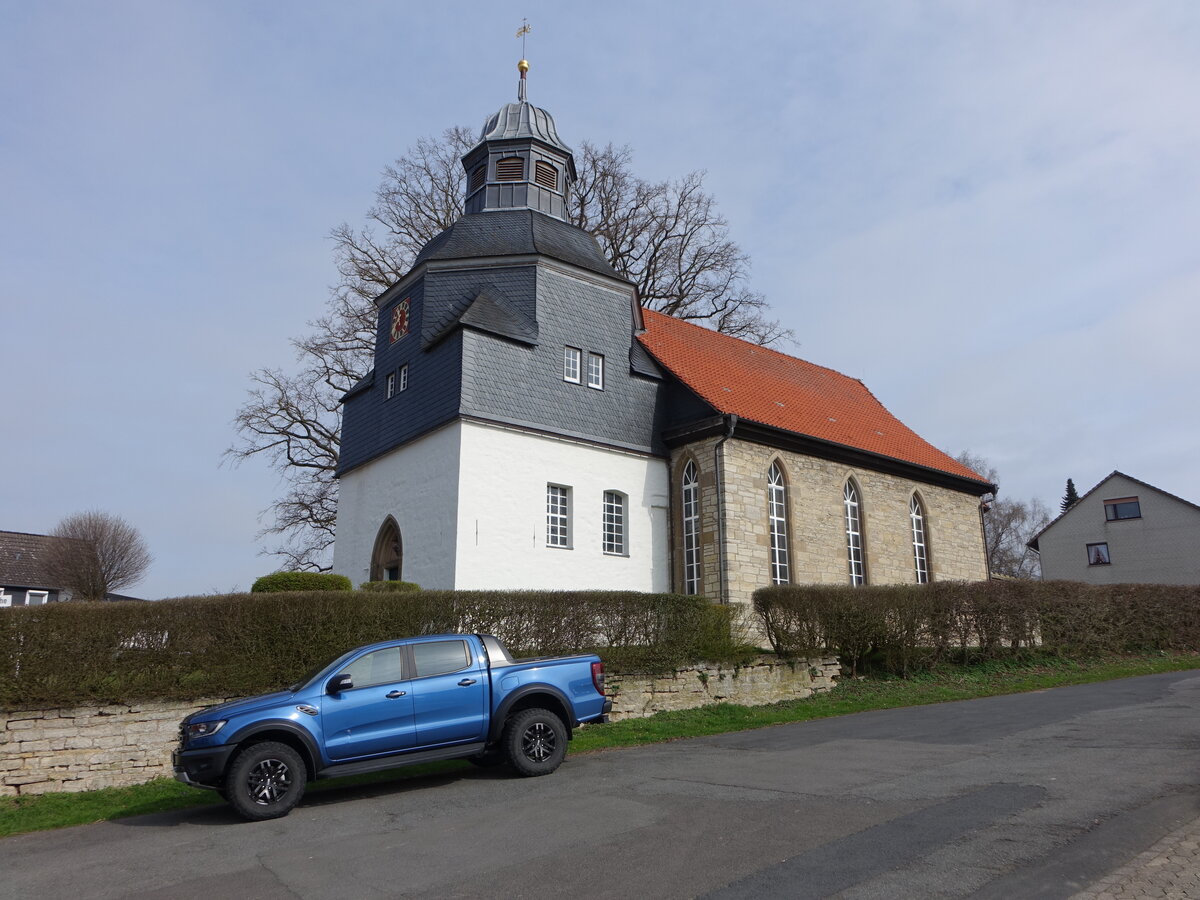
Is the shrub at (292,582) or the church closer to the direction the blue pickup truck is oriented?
the shrub

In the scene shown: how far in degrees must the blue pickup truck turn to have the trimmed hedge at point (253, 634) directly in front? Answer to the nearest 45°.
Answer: approximately 45° to its right

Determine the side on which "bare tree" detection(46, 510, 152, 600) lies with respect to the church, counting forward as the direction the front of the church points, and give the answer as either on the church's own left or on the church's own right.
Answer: on the church's own right

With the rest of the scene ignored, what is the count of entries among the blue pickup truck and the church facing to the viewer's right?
0

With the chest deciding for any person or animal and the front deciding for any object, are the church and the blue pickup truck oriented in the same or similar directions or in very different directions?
same or similar directions

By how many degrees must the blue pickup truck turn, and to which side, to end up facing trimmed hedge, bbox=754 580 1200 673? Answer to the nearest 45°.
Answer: approximately 135° to its right

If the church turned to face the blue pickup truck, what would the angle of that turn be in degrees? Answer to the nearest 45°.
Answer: approximately 45° to its left

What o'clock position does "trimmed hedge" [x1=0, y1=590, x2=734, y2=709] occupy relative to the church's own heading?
The trimmed hedge is roughly at 11 o'clock from the church.

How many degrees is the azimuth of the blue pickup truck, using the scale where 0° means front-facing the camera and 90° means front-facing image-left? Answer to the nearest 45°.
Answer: approximately 90°

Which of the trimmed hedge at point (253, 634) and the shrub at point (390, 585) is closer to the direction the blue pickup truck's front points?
the trimmed hedge

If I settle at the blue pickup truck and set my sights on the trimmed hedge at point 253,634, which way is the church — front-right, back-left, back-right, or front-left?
front-right

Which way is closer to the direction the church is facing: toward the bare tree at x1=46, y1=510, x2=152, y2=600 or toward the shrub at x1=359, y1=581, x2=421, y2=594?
the shrub

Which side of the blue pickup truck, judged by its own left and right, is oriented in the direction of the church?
right

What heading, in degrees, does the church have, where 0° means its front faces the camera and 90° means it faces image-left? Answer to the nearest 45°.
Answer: approximately 45°
